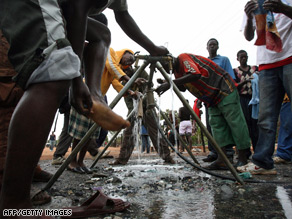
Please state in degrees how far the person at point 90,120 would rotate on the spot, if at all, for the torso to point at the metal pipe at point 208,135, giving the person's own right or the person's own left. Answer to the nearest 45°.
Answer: approximately 45° to the person's own right

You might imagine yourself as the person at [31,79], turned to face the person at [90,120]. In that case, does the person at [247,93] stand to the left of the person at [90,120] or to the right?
right

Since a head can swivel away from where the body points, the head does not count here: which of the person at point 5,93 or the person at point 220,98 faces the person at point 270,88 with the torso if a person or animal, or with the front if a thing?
the person at point 5,93

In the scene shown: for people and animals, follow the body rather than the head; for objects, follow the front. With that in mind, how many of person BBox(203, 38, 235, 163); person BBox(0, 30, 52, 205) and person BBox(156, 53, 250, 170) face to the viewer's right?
1

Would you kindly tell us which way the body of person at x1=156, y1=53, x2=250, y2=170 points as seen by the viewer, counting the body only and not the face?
to the viewer's left

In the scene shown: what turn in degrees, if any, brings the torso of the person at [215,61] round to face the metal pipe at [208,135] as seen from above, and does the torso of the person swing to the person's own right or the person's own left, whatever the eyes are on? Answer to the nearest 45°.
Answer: approximately 45° to the person's own left

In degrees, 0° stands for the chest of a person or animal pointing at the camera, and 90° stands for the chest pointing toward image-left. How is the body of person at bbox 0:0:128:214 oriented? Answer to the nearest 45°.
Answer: approximately 270°

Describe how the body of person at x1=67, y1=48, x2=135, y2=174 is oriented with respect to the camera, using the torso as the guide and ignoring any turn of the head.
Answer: to the viewer's right
